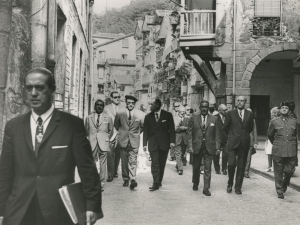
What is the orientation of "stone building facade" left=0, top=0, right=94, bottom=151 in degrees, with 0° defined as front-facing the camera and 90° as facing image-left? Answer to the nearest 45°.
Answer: approximately 270°

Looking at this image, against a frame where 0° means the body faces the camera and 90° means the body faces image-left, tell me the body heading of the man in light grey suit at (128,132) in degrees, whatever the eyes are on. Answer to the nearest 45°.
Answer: approximately 0°

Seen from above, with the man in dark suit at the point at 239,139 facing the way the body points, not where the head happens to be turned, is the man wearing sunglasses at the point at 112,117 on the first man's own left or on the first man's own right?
on the first man's own right

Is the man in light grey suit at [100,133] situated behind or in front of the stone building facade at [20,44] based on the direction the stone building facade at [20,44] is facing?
in front

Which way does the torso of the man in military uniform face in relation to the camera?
toward the camera

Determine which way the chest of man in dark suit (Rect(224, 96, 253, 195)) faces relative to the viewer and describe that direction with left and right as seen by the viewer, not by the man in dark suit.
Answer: facing the viewer

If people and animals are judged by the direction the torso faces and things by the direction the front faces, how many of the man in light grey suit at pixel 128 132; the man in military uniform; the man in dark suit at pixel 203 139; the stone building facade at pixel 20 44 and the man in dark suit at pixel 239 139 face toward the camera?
4

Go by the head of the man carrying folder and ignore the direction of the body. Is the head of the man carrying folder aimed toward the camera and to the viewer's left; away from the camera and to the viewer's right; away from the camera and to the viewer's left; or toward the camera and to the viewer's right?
toward the camera and to the viewer's left

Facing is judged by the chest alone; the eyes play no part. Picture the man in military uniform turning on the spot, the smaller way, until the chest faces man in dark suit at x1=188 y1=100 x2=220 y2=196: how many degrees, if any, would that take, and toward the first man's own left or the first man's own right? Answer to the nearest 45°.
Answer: approximately 90° to the first man's own right
